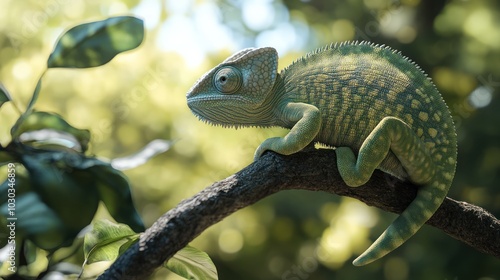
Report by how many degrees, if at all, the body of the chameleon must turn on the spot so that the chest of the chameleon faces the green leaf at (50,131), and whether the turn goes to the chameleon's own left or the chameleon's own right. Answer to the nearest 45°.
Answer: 0° — it already faces it

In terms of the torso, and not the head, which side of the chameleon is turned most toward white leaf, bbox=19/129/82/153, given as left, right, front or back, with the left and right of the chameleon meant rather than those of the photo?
front

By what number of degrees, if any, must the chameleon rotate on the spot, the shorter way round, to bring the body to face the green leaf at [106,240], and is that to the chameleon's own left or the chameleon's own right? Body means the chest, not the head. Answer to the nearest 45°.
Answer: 0° — it already faces it

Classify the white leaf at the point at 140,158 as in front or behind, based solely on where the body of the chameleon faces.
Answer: in front

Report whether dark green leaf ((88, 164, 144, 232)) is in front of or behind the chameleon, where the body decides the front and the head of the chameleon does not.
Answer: in front

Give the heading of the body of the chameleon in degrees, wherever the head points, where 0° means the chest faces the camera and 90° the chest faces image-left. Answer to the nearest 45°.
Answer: approximately 90°

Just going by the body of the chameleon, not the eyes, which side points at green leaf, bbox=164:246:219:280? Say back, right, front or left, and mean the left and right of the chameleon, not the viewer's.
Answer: front

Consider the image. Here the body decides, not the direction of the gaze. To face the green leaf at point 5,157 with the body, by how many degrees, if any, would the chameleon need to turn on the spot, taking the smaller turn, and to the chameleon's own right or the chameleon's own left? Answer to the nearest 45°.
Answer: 0° — it already faces it
